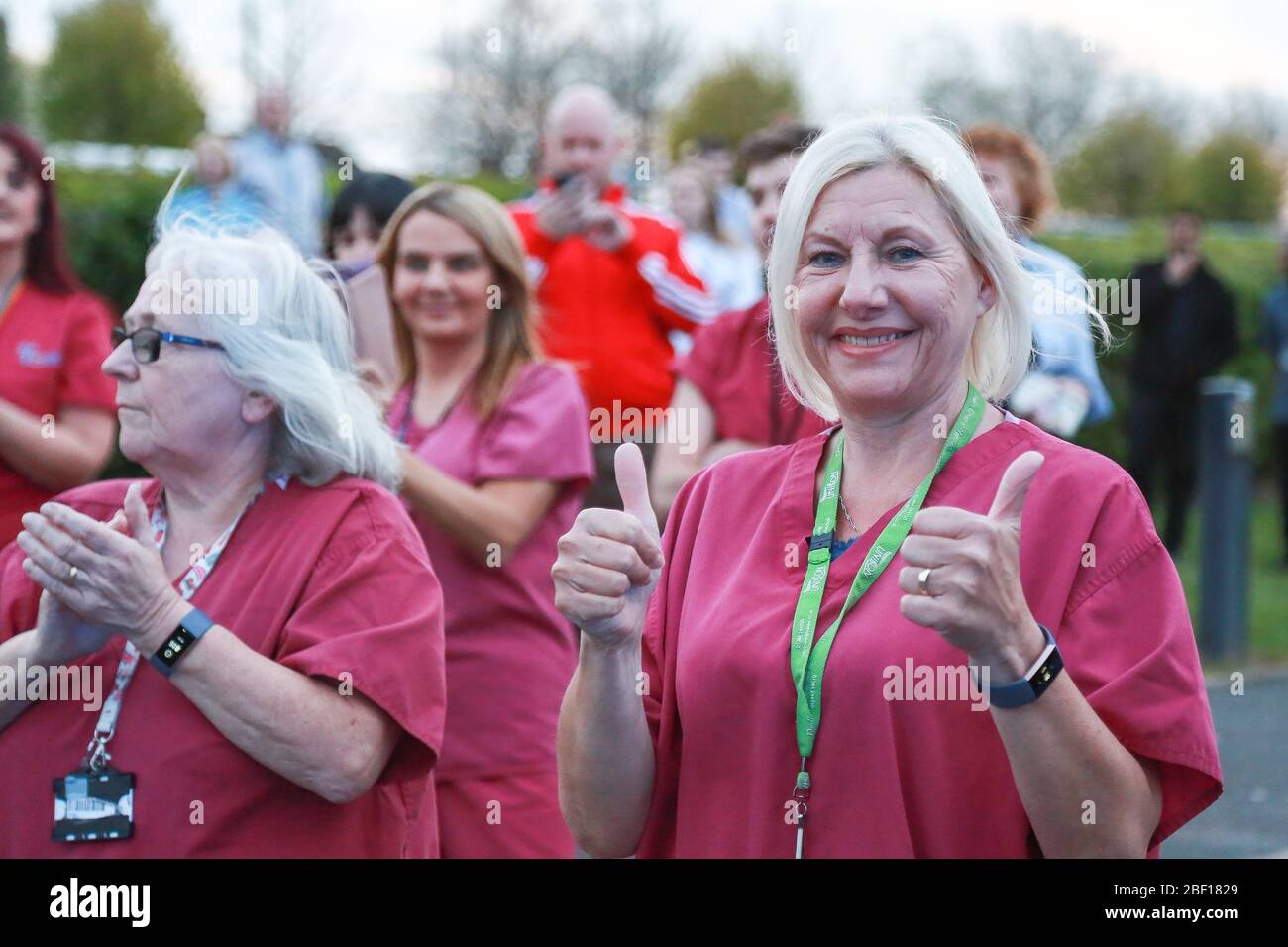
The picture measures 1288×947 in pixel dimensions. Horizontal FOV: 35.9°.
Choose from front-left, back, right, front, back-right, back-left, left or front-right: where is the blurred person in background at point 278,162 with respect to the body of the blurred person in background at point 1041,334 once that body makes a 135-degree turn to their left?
back-left

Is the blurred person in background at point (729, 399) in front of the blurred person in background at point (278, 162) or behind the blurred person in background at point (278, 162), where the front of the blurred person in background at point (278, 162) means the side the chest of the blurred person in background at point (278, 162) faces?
in front

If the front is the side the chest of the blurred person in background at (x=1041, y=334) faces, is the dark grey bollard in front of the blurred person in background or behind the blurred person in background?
behind

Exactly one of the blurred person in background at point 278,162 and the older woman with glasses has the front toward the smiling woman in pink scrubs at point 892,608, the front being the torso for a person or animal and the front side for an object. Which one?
the blurred person in background

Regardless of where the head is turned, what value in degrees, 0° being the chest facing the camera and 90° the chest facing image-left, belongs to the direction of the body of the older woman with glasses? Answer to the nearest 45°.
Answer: approximately 45°

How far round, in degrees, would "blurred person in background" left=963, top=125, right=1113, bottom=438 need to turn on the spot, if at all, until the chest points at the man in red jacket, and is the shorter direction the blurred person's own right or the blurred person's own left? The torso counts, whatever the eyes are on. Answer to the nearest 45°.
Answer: approximately 90° to the blurred person's own right

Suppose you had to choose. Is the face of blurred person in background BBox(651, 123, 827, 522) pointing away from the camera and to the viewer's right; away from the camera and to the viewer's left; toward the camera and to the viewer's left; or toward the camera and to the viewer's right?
toward the camera and to the viewer's left

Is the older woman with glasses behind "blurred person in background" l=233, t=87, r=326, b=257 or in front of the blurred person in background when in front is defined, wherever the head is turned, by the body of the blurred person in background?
in front

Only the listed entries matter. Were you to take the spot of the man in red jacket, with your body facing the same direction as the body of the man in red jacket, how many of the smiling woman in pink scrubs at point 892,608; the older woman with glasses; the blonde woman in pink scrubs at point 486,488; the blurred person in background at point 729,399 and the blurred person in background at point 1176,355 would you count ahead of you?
4

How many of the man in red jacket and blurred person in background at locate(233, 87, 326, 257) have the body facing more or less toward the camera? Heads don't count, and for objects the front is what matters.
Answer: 2
